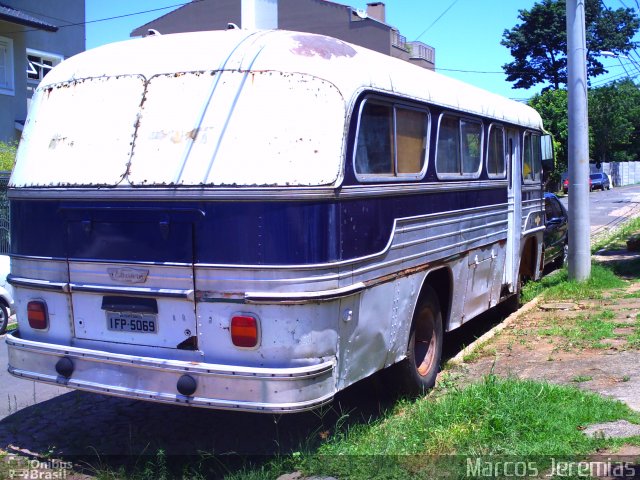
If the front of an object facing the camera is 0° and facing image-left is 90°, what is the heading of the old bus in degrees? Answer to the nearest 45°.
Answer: approximately 225°

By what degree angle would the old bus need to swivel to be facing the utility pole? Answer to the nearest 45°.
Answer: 0° — it already faces it

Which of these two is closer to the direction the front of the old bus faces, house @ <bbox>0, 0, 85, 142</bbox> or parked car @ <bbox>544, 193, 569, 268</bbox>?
the parked car

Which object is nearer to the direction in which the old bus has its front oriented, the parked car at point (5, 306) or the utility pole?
the utility pole

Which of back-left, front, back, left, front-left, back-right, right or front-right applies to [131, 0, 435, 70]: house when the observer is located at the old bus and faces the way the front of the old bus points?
front-left

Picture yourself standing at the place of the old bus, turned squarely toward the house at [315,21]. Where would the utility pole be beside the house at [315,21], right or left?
right

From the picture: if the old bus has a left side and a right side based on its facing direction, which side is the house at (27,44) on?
on its left

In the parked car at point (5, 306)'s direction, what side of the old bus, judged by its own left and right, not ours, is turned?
left

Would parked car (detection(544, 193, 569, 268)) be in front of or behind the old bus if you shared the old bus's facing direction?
in front

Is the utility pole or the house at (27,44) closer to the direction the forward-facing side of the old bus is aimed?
the utility pole
